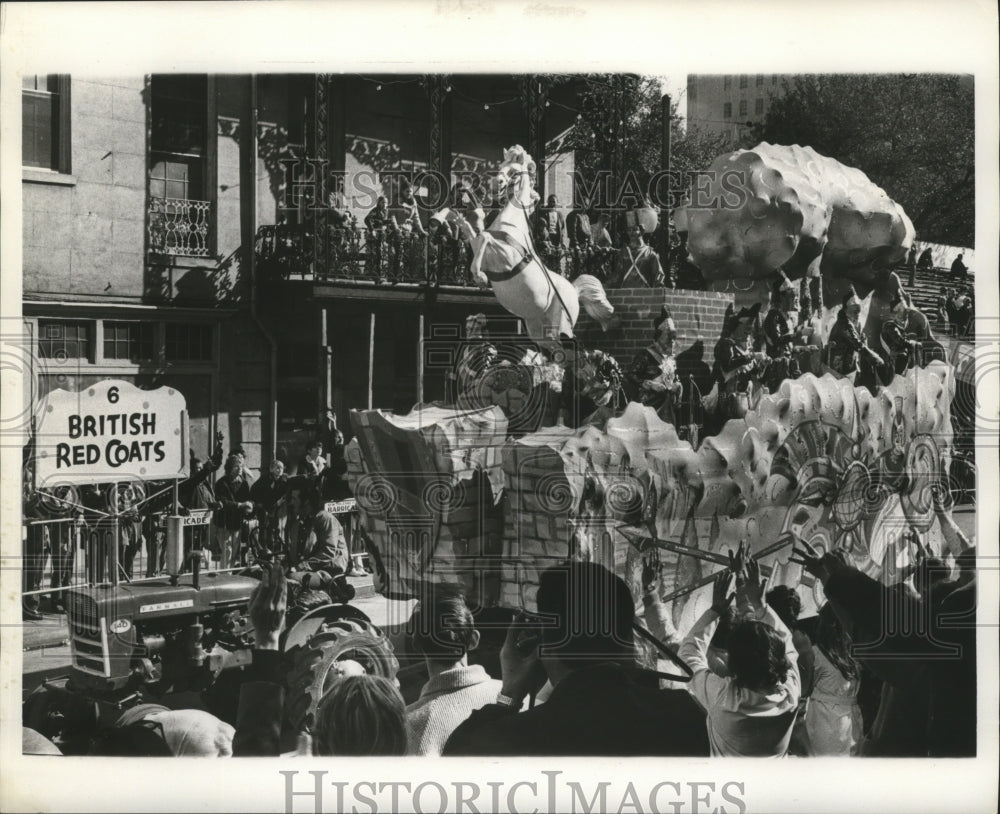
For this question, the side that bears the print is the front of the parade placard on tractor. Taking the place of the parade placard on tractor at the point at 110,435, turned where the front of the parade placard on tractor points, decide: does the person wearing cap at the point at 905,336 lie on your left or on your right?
on your left

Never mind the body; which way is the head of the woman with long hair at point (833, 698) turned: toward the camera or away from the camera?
away from the camera

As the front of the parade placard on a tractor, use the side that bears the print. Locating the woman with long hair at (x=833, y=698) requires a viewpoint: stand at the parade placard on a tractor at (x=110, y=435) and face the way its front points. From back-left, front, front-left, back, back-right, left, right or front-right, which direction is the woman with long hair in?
left

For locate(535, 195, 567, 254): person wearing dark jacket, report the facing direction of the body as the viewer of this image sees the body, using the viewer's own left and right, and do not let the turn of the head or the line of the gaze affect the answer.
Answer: facing the viewer

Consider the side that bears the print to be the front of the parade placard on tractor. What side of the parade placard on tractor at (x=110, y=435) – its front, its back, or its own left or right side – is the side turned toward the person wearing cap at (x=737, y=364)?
left

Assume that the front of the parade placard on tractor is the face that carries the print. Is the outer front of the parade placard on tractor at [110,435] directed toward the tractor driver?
no

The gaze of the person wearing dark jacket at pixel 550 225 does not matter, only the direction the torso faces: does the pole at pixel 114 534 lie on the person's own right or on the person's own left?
on the person's own right

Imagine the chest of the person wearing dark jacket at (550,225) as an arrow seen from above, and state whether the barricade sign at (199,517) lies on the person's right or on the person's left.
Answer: on the person's right

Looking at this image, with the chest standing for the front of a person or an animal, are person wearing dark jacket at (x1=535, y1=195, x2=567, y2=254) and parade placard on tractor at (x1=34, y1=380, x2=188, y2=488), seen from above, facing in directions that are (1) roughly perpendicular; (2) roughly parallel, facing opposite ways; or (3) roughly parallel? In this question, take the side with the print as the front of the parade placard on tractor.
roughly parallel

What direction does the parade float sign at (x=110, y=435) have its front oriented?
toward the camera

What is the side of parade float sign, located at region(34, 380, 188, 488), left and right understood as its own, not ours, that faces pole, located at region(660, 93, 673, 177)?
left

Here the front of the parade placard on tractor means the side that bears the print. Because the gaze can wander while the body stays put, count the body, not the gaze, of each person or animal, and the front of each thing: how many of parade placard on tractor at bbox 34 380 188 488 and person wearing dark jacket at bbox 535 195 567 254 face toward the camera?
2
